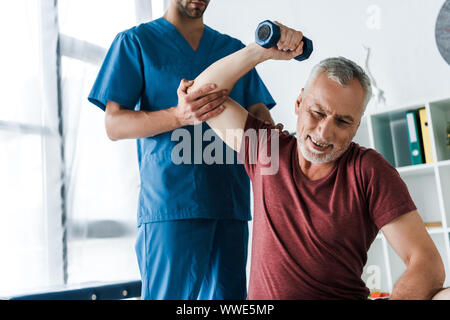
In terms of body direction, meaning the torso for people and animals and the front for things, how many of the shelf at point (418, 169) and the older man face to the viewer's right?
0

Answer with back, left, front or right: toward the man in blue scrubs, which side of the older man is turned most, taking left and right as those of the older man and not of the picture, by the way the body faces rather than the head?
right

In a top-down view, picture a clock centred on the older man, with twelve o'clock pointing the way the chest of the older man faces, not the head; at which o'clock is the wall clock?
The wall clock is roughly at 7 o'clock from the older man.

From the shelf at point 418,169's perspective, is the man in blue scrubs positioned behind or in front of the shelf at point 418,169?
in front

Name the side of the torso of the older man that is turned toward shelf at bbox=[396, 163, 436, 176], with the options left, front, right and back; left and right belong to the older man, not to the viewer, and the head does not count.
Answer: back

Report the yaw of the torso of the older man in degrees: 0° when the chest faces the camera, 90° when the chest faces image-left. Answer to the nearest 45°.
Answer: approximately 0°
